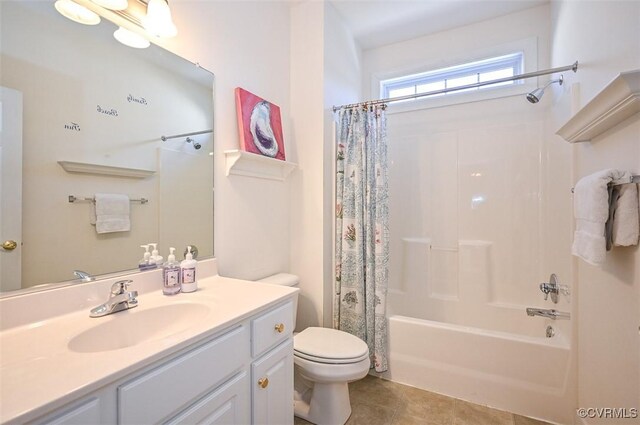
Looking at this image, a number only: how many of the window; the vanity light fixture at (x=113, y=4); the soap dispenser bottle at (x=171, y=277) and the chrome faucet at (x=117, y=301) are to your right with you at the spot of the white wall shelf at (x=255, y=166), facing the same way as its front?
3

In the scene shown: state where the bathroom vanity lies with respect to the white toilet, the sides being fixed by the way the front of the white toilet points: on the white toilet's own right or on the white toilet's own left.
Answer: on the white toilet's own right

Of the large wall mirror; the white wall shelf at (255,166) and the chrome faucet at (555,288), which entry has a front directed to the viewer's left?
the chrome faucet

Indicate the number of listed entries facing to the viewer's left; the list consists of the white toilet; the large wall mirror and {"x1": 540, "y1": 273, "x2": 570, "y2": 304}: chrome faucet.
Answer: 1

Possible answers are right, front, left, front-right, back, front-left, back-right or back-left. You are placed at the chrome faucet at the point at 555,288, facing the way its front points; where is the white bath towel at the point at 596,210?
left

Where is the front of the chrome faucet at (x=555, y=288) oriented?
to the viewer's left

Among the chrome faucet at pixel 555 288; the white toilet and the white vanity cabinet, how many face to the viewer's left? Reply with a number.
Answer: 1

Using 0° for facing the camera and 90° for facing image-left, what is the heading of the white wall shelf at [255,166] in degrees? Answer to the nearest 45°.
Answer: approximately 315°

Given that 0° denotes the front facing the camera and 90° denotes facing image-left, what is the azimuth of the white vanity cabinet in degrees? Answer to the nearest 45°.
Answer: approximately 315°

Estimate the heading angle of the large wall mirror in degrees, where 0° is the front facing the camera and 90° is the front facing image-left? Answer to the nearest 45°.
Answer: approximately 315°
